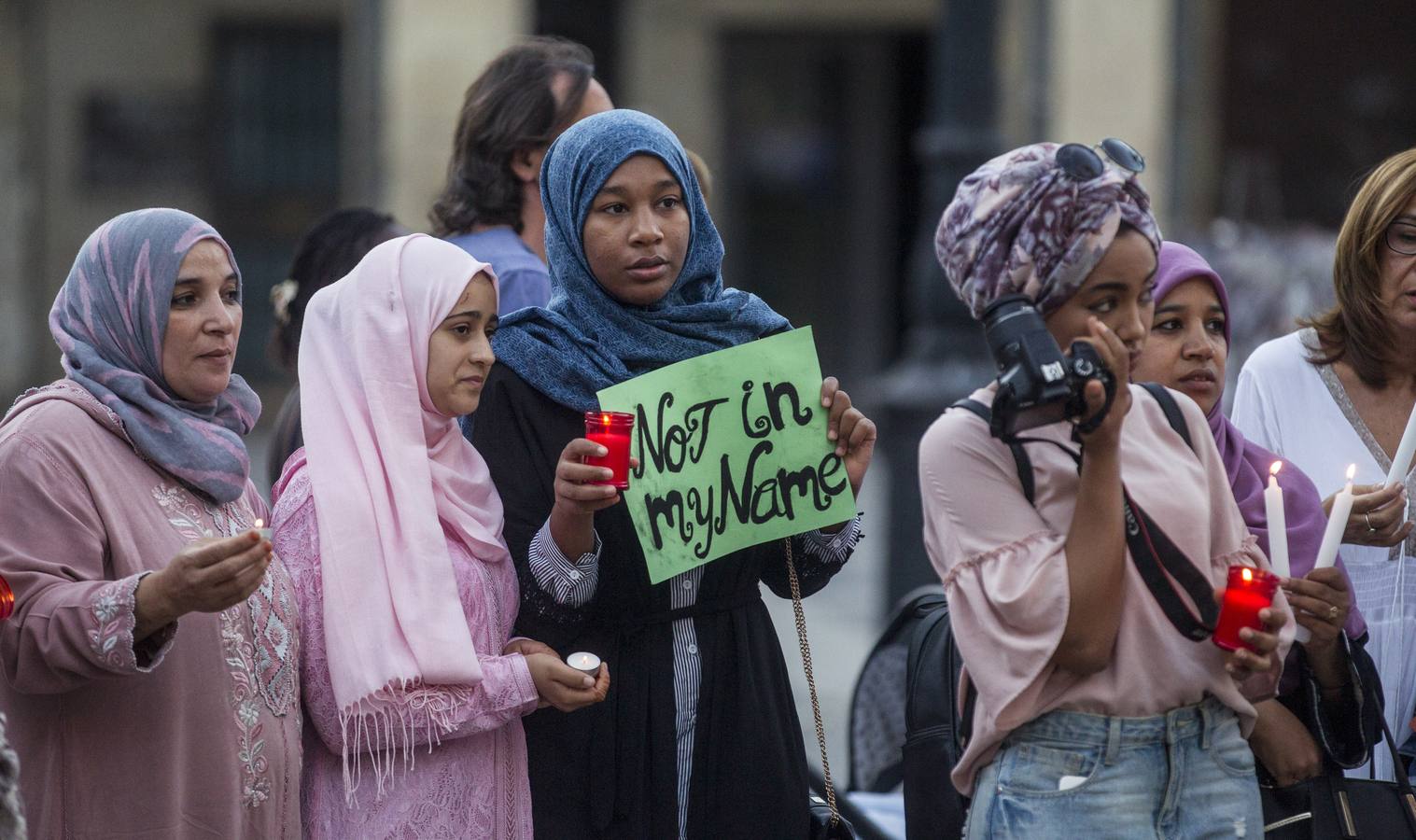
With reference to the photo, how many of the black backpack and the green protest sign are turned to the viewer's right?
0

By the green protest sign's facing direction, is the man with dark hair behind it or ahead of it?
behind

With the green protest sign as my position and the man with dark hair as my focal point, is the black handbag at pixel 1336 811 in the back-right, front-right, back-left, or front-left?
back-right

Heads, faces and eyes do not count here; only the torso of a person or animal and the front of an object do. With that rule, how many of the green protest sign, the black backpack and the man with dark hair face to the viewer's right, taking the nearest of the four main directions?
1

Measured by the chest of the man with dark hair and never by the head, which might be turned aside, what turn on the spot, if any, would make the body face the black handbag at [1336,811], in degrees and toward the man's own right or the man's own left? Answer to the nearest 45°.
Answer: approximately 45° to the man's own right

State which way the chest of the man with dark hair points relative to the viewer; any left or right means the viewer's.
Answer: facing to the right of the viewer

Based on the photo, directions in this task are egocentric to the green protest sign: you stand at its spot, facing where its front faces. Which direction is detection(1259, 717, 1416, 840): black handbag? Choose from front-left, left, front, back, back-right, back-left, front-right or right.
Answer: left

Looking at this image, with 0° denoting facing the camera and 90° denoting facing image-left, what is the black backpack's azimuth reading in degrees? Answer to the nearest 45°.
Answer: approximately 135°
